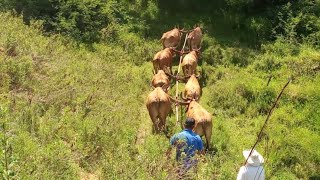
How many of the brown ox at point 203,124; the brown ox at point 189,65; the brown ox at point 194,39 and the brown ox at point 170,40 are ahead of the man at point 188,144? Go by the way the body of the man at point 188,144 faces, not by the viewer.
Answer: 4

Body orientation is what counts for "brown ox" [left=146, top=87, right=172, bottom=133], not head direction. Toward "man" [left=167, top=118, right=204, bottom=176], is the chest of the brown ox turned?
no

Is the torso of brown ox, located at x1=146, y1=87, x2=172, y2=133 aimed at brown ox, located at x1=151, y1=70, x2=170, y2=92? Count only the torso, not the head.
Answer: yes

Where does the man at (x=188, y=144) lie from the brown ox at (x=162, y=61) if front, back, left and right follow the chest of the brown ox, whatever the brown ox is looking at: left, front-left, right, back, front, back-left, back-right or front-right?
back-right

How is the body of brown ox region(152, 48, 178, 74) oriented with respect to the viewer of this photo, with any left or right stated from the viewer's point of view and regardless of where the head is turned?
facing away from the viewer and to the right of the viewer

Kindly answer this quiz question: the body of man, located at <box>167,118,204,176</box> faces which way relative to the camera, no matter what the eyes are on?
away from the camera

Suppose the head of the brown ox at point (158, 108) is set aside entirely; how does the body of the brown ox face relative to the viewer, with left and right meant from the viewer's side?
facing away from the viewer

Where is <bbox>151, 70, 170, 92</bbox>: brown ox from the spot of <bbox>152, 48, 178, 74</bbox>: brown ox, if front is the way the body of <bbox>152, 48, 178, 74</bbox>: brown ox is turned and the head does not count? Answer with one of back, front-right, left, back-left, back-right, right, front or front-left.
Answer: back-right

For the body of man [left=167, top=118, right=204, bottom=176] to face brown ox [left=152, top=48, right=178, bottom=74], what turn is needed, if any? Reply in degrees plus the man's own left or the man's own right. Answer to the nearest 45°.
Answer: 0° — they already face it

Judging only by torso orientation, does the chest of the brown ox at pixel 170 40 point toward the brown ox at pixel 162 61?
no

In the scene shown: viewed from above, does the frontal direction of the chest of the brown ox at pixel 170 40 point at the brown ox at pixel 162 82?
no

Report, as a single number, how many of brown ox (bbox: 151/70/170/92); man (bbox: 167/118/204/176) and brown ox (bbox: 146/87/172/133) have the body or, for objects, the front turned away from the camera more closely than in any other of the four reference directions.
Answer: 3

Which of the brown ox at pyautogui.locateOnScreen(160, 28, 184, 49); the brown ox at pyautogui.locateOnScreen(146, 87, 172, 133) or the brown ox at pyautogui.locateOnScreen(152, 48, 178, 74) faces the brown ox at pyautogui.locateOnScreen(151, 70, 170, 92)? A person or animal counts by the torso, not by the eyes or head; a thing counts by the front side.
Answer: the brown ox at pyautogui.locateOnScreen(146, 87, 172, 133)

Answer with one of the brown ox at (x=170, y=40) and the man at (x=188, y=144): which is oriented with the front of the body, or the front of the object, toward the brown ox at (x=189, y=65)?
the man

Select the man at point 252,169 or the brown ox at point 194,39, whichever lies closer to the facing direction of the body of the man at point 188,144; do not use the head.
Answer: the brown ox

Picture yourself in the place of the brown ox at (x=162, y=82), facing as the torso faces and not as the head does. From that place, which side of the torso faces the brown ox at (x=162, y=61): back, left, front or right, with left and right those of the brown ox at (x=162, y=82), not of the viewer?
front

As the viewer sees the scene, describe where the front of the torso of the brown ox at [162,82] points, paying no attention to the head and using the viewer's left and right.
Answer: facing away from the viewer

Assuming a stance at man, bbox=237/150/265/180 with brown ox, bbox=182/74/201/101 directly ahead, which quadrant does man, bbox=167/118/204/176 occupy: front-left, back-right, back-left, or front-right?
front-left

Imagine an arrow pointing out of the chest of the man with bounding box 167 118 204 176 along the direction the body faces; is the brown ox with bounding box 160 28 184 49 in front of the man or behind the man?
in front

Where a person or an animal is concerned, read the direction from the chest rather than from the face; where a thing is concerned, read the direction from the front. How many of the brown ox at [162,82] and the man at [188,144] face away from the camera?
2

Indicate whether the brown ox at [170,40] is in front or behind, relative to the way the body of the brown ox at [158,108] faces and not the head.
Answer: in front

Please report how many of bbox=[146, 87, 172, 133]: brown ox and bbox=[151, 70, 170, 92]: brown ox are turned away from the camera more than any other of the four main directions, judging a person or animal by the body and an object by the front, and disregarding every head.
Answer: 2
